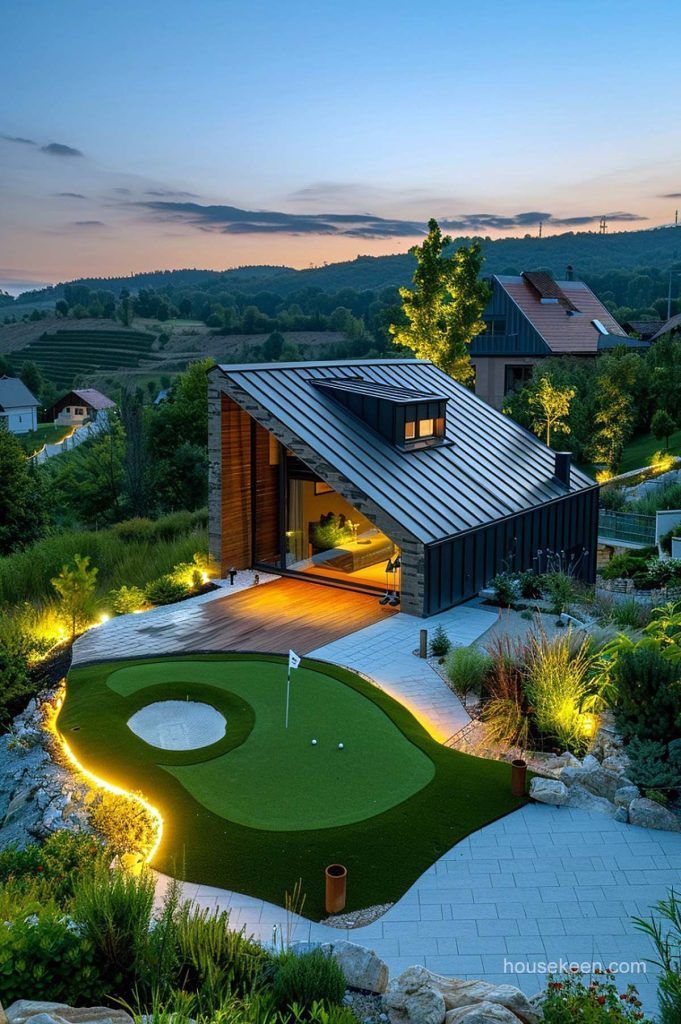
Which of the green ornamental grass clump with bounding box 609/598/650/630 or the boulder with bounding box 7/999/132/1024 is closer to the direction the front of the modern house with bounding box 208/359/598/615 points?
the boulder

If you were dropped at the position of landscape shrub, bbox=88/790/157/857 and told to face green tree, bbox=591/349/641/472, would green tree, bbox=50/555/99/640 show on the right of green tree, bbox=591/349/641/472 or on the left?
left

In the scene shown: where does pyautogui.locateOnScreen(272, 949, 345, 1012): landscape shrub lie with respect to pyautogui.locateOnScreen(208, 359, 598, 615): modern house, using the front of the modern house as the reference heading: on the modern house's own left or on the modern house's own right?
on the modern house's own left

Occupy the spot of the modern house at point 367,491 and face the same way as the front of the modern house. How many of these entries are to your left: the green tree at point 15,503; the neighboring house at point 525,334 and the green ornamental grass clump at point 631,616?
1

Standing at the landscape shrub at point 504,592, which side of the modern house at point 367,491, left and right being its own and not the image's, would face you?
left

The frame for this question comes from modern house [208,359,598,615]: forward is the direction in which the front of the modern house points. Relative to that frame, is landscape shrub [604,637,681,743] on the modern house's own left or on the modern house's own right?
on the modern house's own left

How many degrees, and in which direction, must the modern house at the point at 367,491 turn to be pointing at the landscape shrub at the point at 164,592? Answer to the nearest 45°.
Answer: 0° — it already faces it

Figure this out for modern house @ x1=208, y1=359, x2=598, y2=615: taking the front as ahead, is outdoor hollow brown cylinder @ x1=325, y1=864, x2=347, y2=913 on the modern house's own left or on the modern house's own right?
on the modern house's own left

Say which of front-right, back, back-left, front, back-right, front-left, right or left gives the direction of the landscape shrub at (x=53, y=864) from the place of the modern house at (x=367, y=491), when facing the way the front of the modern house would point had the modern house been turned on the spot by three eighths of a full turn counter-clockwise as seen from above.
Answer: right

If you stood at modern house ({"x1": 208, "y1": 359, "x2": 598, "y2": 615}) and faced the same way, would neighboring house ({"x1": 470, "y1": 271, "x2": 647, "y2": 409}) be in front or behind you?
behind

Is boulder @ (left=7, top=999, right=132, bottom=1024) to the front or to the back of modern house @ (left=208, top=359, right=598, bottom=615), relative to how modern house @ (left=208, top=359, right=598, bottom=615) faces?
to the front

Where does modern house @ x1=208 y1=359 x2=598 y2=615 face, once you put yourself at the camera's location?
facing the viewer and to the left of the viewer

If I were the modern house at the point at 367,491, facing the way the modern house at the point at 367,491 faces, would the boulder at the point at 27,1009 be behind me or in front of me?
in front

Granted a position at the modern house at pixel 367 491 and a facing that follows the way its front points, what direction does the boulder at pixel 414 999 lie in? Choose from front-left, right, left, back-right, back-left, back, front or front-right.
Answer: front-left

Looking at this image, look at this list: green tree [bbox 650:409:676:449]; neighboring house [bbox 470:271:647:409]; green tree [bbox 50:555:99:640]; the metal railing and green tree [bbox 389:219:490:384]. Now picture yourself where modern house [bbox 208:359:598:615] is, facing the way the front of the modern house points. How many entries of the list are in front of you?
1
